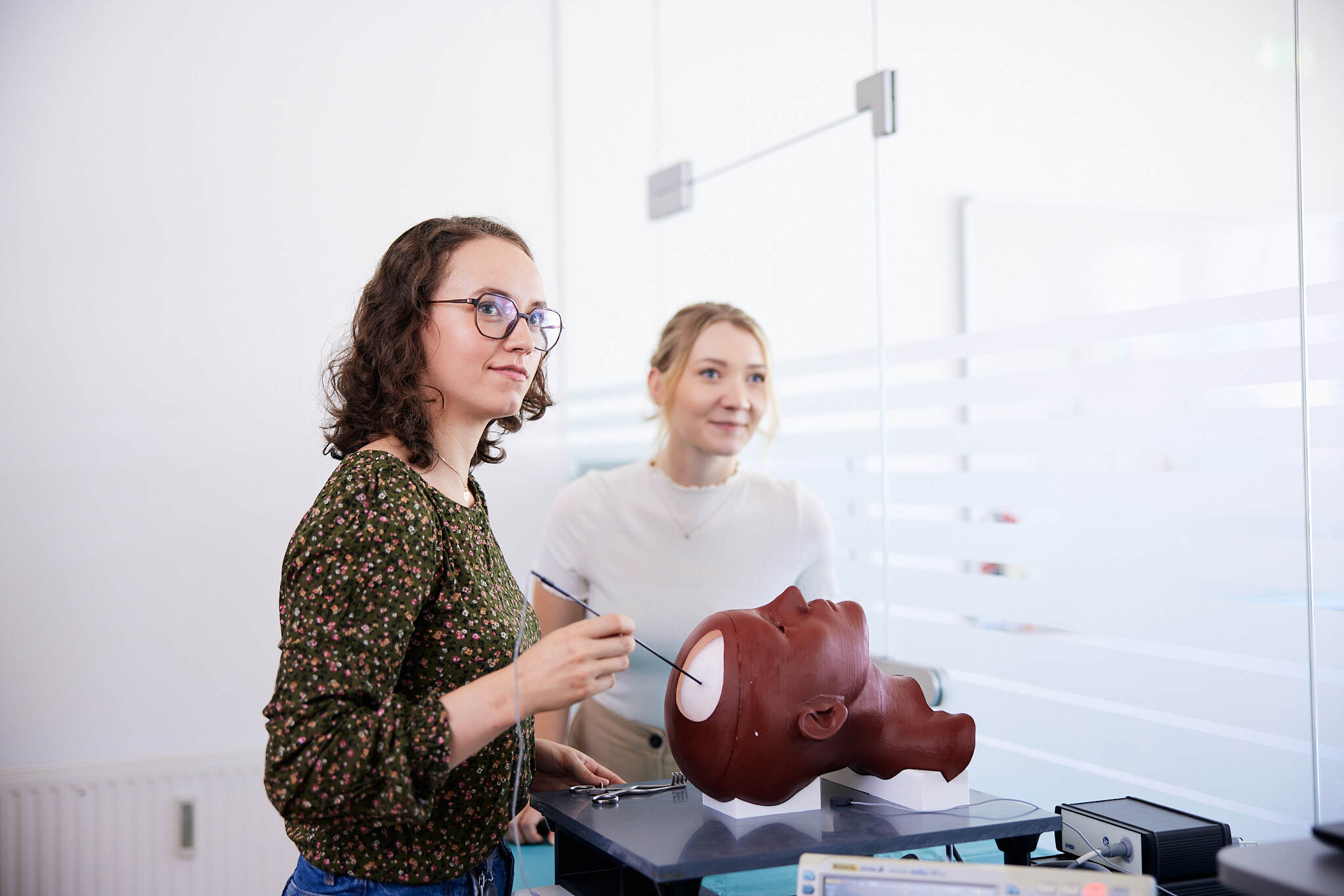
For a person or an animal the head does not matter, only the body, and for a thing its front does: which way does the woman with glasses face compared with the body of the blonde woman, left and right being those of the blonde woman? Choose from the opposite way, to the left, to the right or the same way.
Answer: to the left

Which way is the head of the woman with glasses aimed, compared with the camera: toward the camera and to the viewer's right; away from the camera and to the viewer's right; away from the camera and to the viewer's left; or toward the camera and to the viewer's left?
toward the camera and to the viewer's right

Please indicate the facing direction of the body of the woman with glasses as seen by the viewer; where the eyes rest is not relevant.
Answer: to the viewer's right

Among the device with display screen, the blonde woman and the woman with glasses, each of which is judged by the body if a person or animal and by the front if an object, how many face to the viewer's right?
1

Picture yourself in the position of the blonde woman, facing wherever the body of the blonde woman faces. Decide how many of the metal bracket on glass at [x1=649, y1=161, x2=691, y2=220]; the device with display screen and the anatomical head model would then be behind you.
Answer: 1

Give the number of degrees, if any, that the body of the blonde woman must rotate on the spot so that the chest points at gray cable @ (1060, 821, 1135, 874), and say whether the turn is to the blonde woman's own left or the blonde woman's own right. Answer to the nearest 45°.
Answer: approximately 45° to the blonde woman's own left

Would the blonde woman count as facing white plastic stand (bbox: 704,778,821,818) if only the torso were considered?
yes
